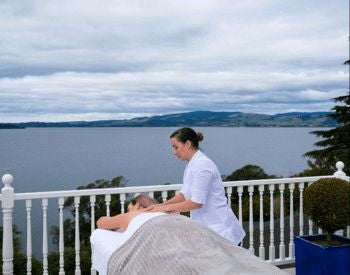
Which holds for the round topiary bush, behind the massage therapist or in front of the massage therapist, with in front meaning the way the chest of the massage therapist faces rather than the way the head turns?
behind

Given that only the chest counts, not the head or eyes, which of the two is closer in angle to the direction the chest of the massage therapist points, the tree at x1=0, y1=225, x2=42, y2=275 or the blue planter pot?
the tree

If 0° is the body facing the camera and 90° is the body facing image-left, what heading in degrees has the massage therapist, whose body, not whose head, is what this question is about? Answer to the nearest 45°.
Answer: approximately 90°

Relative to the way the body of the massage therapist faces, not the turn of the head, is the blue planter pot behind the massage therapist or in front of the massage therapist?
behind

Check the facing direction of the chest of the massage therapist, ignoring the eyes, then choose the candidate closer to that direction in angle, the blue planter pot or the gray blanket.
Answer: the gray blanket

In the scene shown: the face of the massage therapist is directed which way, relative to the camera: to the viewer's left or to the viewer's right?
to the viewer's left

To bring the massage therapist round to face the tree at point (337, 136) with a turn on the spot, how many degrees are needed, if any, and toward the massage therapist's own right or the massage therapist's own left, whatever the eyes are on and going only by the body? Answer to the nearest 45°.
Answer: approximately 90° to the massage therapist's own right

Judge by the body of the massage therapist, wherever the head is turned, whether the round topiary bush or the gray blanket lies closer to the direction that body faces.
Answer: the gray blanket
